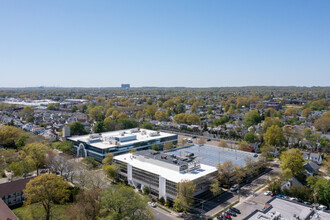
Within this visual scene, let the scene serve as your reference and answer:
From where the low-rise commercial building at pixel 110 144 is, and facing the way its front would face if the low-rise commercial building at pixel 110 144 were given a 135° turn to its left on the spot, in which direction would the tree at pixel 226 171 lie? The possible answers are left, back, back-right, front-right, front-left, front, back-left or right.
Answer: front-right

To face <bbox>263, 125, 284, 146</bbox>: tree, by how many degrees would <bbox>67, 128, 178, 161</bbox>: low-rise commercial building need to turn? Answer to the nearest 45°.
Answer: approximately 135° to its left

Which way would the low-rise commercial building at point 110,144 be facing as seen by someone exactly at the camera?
facing the viewer and to the left of the viewer

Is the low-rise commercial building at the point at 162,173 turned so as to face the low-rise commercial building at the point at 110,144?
no

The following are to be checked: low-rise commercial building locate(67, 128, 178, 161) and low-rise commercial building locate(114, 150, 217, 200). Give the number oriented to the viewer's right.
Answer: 0

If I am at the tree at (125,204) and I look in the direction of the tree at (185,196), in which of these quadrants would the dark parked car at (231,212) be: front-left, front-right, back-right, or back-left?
front-right

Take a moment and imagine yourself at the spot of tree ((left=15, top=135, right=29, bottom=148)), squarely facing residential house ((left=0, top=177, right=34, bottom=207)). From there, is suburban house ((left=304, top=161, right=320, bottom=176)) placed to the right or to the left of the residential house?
left

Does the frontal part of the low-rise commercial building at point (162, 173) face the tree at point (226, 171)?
no

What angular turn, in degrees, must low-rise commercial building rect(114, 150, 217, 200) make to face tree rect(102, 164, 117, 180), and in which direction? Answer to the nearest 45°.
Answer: approximately 45° to its right

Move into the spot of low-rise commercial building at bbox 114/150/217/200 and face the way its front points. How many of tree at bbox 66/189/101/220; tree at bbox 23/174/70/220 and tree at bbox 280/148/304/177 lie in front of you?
2

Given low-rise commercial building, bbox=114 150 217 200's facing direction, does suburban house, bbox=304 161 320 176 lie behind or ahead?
behind

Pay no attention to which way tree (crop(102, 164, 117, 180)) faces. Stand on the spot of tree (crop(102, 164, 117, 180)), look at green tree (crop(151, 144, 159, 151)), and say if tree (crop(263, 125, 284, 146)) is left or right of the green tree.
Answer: right

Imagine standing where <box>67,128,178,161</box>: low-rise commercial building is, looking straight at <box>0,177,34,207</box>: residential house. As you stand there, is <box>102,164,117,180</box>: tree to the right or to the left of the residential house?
left

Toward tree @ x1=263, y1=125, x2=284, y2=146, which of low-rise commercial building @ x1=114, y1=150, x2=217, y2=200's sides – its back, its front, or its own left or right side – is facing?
back

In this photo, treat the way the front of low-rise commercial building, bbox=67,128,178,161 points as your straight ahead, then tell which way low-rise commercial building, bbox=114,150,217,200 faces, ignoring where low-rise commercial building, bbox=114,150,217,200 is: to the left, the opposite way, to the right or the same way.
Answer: the same way

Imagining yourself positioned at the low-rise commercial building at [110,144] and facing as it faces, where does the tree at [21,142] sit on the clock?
The tree is roughly at 2 o'clock from the low-rise commercial building.

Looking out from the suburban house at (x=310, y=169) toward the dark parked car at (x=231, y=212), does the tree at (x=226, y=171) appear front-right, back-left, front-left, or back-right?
front-right

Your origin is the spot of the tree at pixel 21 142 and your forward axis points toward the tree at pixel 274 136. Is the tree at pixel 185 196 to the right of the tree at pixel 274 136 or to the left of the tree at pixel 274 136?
right
